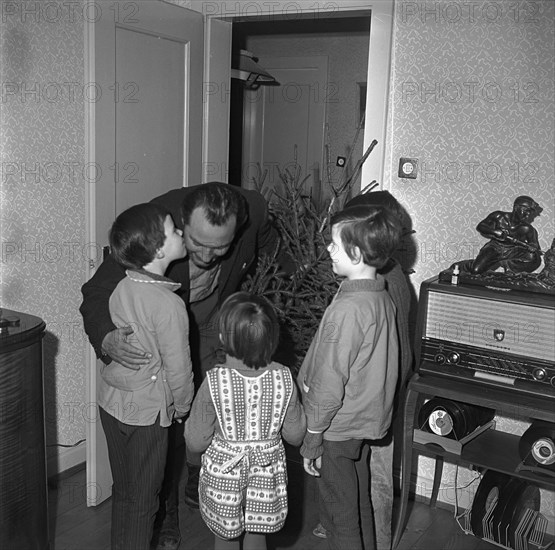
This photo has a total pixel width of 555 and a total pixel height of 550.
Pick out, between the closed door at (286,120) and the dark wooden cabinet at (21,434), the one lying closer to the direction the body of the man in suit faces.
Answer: the dark wooden cabinet

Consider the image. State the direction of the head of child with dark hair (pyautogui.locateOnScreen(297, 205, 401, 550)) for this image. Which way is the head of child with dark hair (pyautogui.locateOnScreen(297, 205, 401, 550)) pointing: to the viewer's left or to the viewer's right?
to the viewer's left

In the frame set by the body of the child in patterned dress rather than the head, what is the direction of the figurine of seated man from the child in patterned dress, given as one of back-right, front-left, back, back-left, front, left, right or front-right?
front-right

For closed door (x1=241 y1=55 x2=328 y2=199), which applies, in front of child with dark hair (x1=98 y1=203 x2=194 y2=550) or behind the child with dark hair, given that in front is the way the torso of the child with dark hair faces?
in front

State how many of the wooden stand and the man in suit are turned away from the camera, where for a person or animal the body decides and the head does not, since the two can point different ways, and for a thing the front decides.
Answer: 0

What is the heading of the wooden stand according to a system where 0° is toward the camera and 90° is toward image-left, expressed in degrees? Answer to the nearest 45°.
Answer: approximately 45°

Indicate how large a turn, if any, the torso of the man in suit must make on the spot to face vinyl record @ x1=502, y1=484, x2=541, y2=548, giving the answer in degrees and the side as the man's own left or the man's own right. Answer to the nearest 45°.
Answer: approximately 135° to the man's own left

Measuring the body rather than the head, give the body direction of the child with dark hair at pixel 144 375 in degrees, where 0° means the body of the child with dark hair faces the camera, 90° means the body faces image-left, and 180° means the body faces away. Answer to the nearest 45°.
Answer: approximately 225°

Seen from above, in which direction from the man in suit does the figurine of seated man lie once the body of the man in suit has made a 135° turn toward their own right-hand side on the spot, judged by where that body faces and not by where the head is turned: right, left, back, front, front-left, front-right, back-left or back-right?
right

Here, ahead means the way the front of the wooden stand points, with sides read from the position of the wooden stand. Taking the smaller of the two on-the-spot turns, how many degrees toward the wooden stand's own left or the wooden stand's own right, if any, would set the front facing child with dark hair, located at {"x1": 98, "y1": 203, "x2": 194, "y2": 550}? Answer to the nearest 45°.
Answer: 0° — it already faces them

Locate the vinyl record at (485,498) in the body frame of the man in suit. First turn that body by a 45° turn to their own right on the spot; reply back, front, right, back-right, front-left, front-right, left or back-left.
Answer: back

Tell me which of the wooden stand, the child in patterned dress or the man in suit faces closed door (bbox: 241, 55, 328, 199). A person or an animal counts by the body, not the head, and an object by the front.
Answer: the child in patterned dress

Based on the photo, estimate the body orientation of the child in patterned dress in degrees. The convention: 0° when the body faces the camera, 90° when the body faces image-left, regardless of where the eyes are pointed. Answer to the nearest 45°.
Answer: approximately 180°

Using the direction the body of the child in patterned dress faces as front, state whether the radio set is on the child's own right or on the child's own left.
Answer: on the child's own right
